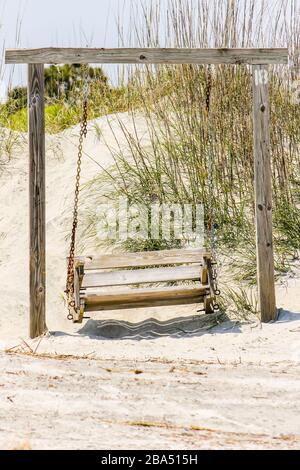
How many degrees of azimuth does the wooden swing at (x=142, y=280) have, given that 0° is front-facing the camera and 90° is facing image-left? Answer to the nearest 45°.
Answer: approximately 0°
